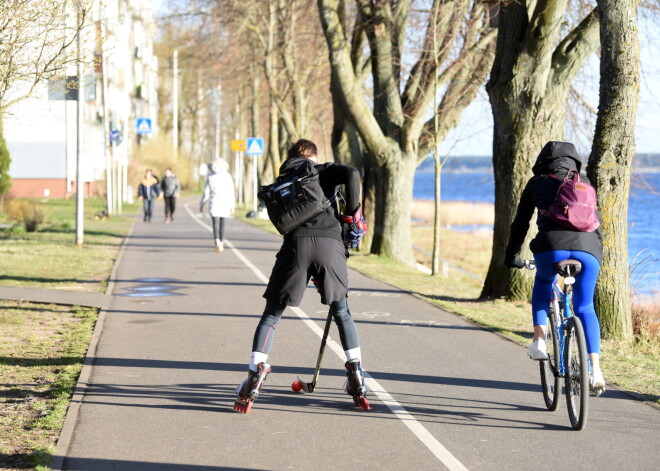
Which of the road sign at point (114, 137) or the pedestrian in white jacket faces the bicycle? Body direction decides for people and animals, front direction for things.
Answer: the road sign

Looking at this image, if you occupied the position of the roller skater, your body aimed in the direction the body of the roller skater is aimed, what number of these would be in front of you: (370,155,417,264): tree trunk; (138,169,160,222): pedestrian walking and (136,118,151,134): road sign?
3

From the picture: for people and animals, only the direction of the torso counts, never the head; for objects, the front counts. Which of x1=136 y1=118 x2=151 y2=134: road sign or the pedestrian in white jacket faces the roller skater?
the road sign

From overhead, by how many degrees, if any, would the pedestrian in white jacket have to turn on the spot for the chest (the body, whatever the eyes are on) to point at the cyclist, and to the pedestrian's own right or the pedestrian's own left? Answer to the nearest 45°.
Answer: approximately 180°

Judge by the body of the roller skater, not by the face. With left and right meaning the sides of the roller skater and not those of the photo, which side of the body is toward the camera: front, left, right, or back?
back

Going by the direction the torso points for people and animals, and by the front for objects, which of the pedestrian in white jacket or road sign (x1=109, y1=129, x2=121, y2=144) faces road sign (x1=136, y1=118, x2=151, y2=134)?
the pedestrian in white jacket

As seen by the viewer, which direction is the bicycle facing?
away from the camera

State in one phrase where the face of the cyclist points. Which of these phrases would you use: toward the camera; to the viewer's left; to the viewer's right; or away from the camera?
away from the camera

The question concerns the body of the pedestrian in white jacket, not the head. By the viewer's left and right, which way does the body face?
facing away from the viewer

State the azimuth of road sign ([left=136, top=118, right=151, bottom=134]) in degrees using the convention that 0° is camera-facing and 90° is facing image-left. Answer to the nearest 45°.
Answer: approximately 0°

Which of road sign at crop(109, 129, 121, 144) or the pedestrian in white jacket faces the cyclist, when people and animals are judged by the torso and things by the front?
the road sign

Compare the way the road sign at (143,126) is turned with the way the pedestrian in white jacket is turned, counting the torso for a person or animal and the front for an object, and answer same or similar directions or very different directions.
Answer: very different directions

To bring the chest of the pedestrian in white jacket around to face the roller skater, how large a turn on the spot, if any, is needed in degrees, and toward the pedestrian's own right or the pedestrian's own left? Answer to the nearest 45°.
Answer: approximately 180°

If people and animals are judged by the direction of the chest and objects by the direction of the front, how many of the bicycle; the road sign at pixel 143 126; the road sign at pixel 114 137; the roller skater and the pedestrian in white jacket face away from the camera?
3

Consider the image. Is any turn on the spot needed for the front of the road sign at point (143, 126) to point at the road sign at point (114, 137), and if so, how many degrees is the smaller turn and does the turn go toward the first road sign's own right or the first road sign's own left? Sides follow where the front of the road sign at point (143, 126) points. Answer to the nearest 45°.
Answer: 0° — it already faces it
